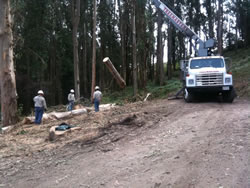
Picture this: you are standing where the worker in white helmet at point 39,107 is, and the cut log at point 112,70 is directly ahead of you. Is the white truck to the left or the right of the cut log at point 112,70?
right

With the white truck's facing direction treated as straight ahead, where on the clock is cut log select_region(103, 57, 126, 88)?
The cut log is roughly at 4 o'clock from the white truck.

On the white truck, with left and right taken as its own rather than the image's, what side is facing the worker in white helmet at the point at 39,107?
right

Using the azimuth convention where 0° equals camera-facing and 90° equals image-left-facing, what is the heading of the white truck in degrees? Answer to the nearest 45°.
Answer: approximately 0°

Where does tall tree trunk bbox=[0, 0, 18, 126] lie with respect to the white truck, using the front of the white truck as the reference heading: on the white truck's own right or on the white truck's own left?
on the white truck's own right

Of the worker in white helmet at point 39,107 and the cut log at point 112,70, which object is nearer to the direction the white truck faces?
the worker in white helmet
